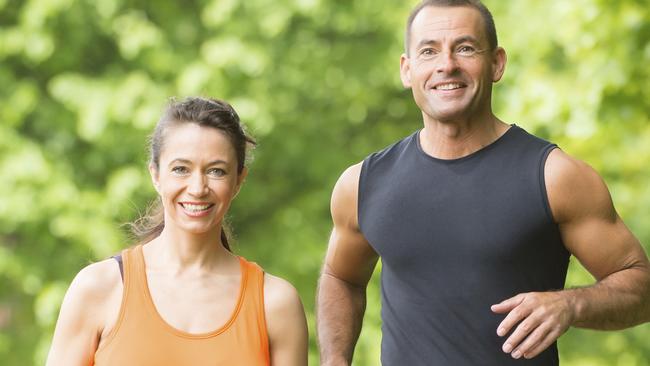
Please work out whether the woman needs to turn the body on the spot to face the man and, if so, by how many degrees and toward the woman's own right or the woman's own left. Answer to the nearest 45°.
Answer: approximately 90° to the woman's own left

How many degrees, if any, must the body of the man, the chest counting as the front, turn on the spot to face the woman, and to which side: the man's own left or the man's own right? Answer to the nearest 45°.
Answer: approximately 45° to the man's own right

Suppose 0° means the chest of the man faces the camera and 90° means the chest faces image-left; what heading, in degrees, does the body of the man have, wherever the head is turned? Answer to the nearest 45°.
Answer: approximately 0°

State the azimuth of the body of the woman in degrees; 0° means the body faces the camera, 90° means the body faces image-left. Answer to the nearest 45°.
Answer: approximately 0°

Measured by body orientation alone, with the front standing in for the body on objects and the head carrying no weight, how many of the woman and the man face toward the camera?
2
